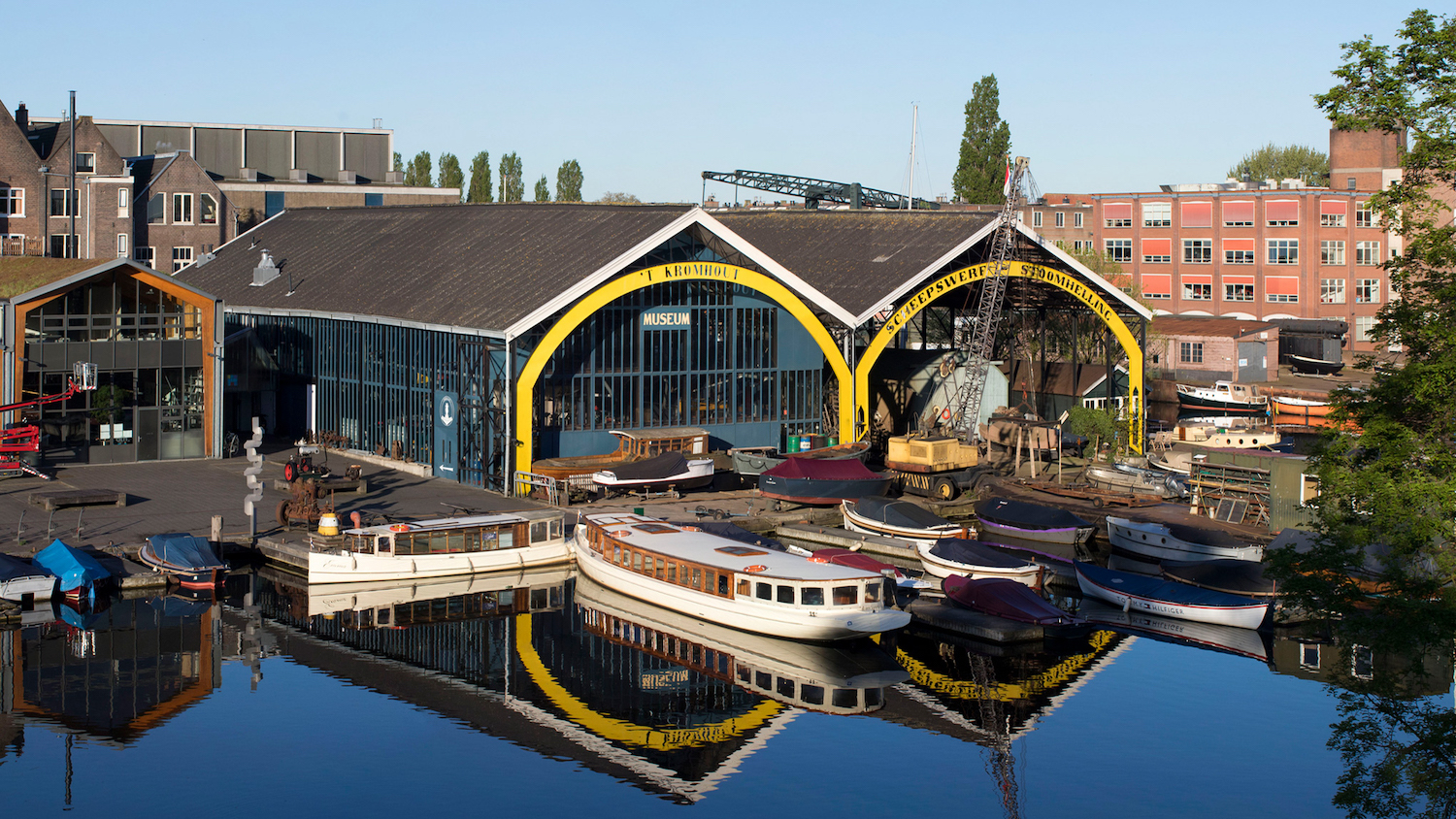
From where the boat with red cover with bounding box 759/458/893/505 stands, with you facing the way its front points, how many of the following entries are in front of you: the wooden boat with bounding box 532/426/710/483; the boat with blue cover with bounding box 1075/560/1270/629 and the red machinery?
2

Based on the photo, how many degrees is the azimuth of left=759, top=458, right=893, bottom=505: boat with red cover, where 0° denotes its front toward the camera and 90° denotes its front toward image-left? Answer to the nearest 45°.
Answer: approximately 90°

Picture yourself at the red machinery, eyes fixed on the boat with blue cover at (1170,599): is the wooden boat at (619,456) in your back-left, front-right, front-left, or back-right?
front-left

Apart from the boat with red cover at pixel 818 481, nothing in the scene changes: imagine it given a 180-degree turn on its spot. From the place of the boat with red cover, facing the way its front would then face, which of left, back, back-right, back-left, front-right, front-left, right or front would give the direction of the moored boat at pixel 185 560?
back-right

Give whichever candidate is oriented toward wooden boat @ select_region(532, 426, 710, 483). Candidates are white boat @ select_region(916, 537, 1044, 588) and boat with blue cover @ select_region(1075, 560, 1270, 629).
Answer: the white boat

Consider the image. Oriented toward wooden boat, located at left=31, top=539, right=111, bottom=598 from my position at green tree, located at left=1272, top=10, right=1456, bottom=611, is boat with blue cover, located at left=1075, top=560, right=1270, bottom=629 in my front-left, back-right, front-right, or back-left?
front-right

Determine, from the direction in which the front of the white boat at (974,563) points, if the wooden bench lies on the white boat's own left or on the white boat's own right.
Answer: on the white boat's own left
